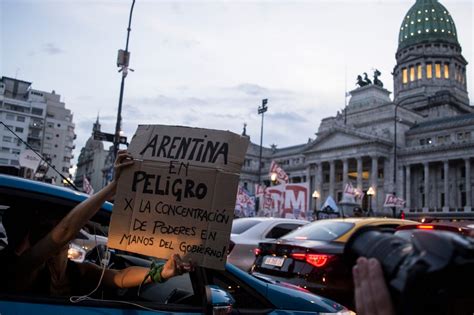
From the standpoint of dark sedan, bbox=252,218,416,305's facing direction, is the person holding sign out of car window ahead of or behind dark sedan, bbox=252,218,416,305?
behind

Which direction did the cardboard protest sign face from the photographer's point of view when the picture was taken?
facing the viewer

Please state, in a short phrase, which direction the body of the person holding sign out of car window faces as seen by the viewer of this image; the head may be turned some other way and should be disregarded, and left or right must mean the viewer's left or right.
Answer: facing to the right of the viewer

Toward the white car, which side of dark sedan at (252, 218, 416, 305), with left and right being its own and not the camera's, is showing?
left

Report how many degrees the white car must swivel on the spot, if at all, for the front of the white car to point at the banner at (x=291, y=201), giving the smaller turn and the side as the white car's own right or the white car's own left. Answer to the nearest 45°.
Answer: approximately 45° to the white car's own left

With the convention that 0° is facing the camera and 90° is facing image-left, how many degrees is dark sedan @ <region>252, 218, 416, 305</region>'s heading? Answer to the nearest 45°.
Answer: approximately 225°

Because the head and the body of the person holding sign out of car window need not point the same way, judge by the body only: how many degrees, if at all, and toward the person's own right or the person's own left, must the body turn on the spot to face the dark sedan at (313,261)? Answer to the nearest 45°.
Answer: approximately 45° to the person's own left

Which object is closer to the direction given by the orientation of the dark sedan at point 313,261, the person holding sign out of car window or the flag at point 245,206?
the flag

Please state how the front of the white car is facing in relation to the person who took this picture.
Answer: facing away from the viewer and to the right of the viewer

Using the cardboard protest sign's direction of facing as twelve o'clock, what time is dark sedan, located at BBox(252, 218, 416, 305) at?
The dark sedan is roughly at 7 o'clock from the cardboard protest sign.

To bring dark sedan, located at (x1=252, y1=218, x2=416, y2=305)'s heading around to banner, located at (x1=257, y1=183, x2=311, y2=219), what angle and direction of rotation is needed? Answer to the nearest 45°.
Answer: approximately 45° to its left
